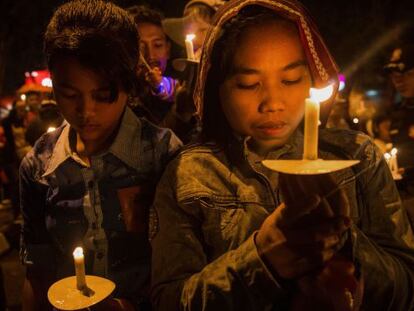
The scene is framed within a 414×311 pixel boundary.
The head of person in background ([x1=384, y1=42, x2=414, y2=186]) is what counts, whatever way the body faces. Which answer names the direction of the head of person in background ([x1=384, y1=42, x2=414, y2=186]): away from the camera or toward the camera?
toward the camera

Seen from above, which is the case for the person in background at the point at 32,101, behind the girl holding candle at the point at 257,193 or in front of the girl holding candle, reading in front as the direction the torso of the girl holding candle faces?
behind

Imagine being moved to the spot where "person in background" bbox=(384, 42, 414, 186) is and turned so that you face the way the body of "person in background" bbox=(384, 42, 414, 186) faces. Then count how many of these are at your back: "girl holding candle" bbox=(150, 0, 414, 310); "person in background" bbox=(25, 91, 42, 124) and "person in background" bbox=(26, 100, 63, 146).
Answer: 0

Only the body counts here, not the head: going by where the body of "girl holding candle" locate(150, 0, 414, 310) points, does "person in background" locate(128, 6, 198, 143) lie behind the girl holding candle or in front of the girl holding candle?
behind

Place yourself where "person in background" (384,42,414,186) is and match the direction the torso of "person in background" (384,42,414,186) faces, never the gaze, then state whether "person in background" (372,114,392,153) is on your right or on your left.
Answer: on your right

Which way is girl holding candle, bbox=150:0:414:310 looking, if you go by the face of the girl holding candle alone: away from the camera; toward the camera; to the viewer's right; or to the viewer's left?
toward the camera

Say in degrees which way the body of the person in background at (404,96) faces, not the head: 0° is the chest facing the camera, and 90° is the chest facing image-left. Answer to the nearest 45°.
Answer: approximately 45°

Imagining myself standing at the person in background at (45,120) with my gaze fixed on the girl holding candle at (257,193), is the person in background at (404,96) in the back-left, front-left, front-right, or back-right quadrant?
front-left

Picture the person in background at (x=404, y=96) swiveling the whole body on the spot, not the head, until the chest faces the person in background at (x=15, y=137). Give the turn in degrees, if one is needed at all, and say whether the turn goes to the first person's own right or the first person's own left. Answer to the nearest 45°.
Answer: approximately 45° to the first person's own right

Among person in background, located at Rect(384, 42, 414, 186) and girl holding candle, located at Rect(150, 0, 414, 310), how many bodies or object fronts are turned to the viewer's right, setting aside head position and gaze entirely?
0

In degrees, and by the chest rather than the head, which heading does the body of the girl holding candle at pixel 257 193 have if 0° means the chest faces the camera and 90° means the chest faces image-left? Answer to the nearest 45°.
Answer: approximately 0°

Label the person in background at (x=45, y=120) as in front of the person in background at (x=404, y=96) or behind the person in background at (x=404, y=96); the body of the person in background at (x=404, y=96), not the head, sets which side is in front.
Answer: in front

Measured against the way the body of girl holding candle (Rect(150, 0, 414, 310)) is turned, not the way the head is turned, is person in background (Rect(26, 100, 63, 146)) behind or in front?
behind

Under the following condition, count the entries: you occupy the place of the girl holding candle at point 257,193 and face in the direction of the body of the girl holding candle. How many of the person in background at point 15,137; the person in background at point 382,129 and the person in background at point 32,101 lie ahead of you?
0
